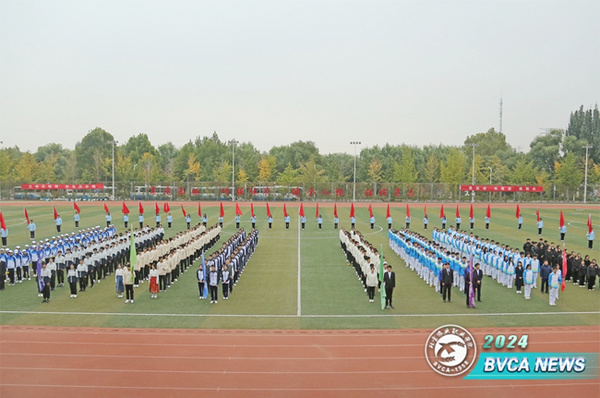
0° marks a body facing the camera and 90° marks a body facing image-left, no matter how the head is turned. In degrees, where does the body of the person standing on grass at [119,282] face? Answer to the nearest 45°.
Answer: approximately 0°

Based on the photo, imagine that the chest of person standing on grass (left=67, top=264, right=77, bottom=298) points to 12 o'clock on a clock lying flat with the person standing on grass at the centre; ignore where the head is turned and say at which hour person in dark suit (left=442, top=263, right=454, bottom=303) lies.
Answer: The person in dark suit is roughly at 10 o'clock from the person standing on grass.

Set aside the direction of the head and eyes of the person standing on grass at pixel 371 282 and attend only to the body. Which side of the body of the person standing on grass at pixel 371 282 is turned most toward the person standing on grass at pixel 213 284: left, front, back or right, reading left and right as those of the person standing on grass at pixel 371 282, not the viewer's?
right

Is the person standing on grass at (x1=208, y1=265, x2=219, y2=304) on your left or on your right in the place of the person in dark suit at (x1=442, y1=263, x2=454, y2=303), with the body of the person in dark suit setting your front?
on your right

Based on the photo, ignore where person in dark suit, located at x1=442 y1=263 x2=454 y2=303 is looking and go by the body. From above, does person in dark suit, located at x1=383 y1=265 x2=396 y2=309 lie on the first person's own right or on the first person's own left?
on the first person's own right

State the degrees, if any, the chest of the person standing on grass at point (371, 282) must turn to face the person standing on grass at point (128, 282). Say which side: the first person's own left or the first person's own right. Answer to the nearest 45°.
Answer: approximately 90° to the first person's own right

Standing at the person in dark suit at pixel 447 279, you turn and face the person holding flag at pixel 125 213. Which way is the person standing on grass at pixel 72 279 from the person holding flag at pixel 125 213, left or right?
left

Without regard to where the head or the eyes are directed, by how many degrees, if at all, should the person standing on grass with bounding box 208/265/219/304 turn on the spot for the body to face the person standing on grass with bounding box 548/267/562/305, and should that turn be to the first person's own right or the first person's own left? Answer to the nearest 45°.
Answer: approximately 90° to the first person's own left

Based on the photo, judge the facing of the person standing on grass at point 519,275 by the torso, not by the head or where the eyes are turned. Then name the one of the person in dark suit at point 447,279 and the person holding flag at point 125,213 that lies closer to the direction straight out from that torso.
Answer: the person in dark suit
